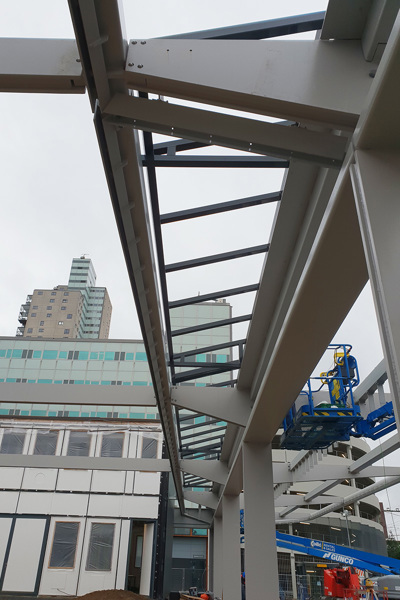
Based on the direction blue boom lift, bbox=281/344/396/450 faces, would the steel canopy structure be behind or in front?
in front

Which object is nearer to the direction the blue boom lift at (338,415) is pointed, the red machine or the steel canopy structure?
the steel canopy structure

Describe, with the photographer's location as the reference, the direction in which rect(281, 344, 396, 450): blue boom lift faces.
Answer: facing the viewer and to the left of the viewer
